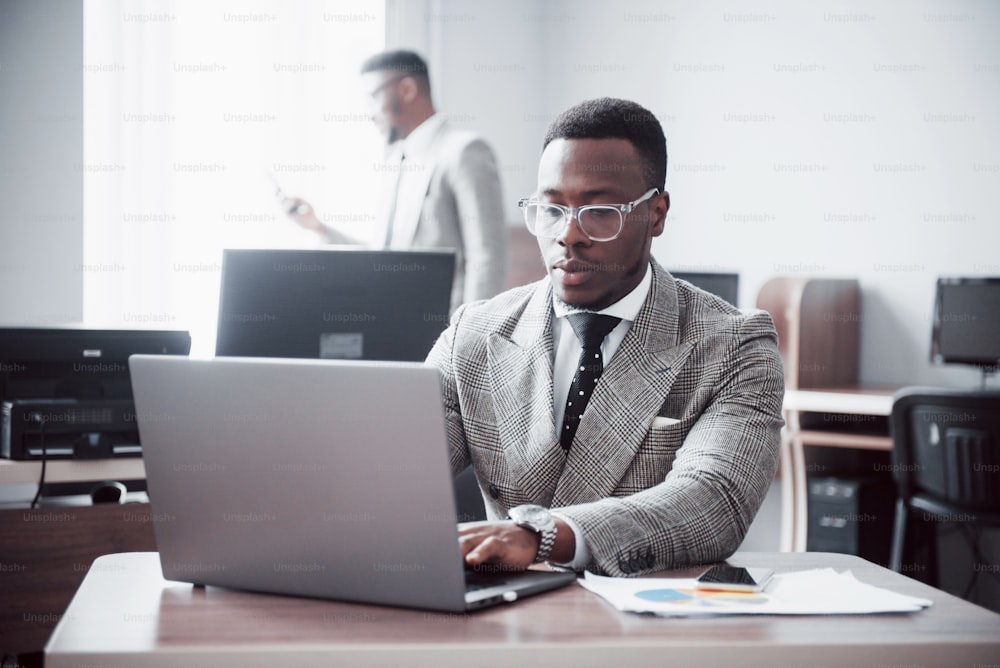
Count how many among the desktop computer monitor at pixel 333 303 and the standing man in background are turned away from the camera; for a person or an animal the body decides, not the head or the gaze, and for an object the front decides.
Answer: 1

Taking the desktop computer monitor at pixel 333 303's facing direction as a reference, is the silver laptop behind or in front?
behind

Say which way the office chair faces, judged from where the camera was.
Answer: facing away from the viewer

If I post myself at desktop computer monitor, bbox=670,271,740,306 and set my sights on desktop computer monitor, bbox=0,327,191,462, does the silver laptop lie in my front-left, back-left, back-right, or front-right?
front-left

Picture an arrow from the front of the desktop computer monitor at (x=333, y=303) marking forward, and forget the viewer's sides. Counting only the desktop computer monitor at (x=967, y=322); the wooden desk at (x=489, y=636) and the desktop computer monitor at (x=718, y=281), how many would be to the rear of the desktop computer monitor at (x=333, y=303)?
1

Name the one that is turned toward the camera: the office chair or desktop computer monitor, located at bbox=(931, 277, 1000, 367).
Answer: the desktop computer monitor

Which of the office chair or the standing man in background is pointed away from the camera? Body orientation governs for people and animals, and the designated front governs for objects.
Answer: the office chair

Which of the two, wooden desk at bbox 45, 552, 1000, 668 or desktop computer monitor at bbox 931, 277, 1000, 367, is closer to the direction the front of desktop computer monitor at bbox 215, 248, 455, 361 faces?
the desktop computer monitor

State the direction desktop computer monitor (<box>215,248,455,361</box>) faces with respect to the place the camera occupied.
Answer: facing away from the viewer

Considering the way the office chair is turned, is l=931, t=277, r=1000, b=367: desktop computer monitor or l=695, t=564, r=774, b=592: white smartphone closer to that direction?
the desktop computer monitor

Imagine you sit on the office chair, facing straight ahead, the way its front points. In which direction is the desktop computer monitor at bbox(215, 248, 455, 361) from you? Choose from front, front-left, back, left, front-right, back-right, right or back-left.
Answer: back-left

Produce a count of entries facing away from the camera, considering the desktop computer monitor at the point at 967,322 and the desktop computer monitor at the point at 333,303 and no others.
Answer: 1

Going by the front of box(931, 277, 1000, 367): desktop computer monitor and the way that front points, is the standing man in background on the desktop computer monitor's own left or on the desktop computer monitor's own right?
on the desktop computer monitor's own right

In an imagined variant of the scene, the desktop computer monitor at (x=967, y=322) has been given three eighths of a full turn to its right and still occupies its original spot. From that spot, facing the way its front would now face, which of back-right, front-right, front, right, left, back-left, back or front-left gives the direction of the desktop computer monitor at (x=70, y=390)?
left

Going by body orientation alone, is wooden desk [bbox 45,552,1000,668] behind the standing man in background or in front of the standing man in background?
in front

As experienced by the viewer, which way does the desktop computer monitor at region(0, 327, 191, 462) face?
facing away from the viewer

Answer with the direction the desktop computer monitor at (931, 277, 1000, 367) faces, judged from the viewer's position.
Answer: facing the viewer

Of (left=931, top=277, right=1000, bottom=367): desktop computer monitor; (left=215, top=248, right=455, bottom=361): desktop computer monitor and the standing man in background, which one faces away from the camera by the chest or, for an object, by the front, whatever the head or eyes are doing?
(left=215, top=248, right=455, bottom=361): desktop computer monitor

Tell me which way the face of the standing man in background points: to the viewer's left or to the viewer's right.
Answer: to the viewer's left
